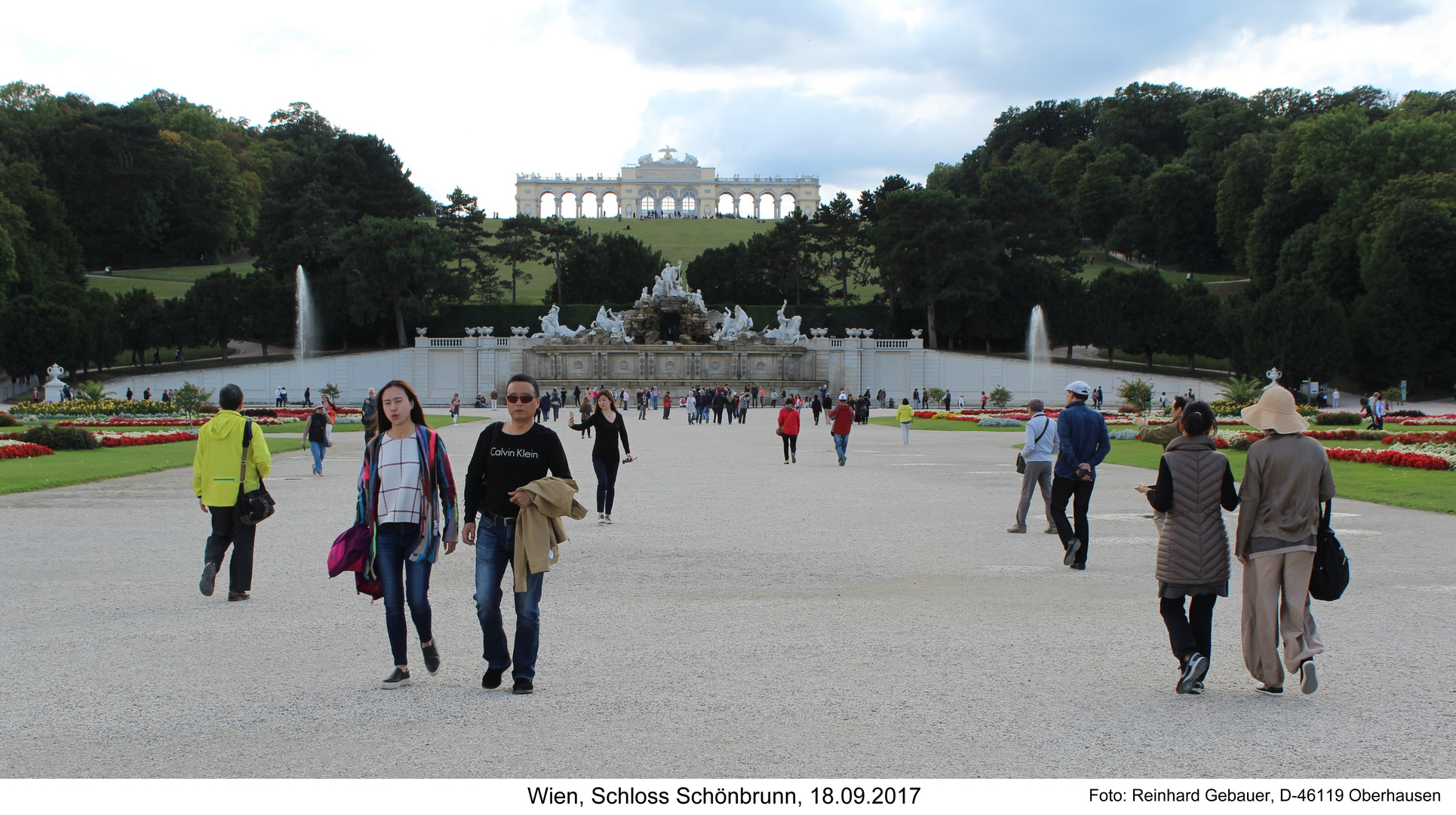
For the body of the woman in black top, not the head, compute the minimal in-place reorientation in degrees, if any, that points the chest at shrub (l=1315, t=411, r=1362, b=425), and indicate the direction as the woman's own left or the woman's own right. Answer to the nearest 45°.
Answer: approximately 135° to the woman's own left

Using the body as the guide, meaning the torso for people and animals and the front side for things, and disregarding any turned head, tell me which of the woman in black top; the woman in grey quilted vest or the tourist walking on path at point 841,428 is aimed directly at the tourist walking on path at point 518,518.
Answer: the woman in black top

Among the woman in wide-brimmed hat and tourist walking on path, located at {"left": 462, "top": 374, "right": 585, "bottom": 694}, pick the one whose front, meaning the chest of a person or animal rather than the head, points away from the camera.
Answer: the woman in wide-brimmed hat

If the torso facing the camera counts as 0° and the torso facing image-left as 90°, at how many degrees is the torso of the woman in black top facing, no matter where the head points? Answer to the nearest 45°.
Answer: approximately 0°

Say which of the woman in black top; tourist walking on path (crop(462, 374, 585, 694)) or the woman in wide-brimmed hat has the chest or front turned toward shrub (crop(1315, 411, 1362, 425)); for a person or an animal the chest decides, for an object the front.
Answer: the woman in wide-brimmed hat

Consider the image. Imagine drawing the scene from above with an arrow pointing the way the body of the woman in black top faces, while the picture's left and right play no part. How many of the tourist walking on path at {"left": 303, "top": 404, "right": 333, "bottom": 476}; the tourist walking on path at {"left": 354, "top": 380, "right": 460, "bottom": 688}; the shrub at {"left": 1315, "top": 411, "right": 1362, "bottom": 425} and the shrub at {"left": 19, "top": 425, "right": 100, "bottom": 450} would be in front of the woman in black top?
1

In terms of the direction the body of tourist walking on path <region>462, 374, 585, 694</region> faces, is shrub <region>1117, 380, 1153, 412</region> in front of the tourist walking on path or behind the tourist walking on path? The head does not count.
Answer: behind

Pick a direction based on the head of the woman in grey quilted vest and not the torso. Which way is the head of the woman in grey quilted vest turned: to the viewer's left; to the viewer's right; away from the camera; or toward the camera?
away from the camera

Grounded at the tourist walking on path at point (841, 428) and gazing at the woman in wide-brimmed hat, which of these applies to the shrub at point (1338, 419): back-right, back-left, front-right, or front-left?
back-left

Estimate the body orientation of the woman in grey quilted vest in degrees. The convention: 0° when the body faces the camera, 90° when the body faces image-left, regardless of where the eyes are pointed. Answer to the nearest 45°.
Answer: approximately 180°

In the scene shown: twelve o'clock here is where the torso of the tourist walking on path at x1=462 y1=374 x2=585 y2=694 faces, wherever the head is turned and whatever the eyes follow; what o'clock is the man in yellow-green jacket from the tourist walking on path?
The man in yellow-green jacket is roughly at 5 o'clock from the tourist walking on path.

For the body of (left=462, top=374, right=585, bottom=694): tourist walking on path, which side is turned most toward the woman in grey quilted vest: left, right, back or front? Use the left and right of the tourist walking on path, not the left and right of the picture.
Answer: left

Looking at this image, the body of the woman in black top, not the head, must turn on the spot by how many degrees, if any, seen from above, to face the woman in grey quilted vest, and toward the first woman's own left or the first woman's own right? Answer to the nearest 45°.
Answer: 0° — they already face them
